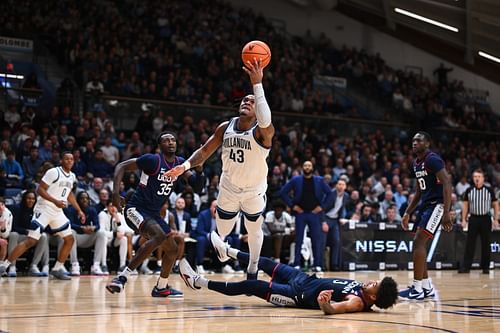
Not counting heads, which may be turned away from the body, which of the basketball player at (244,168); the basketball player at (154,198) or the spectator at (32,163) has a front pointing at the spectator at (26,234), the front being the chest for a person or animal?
the spectator at (32,163)

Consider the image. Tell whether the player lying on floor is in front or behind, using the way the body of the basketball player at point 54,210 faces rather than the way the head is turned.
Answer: in front

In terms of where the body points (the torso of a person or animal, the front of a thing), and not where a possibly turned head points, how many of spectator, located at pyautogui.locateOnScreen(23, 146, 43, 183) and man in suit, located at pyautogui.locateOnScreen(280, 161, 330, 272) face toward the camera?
2

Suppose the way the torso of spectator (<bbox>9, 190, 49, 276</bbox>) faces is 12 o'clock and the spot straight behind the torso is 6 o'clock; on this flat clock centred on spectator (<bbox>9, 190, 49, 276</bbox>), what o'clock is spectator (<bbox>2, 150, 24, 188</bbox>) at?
spectator (<bbox>2, 150, 24, 188</bbox>) is roughly at 7 o'clock from spectator (<bbox>9, 190, 49, 276</bbox>).

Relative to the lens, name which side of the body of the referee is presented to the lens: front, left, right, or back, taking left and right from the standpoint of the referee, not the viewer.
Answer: front

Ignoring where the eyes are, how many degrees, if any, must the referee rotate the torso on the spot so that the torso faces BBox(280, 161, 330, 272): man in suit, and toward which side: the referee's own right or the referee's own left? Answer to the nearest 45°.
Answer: approximately 45° to the referee's own right

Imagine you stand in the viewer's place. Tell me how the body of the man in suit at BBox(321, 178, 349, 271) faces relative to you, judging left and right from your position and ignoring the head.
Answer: facing the viewer and to the left of the viewer

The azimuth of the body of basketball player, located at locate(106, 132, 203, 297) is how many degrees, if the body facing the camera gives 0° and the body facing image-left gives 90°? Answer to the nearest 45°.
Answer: approximately 315°

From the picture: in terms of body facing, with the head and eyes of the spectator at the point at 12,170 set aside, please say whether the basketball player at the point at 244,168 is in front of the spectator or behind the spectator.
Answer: in front

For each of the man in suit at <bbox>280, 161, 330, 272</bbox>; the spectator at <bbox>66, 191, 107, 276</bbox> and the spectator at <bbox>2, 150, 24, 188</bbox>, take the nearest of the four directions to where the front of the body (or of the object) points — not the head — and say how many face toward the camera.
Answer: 3

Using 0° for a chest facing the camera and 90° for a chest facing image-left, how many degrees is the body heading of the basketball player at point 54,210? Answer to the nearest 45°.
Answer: approximately 315°

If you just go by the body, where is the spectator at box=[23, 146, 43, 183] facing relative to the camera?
toward the camera

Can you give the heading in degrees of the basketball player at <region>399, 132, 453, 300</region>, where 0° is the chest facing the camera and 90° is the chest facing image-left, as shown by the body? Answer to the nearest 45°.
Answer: approximately 45°

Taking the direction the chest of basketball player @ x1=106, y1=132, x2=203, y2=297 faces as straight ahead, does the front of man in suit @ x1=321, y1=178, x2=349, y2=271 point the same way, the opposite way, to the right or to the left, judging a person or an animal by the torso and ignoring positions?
to the right

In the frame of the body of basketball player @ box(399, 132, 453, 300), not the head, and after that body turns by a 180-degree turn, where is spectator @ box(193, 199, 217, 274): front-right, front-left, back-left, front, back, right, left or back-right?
left

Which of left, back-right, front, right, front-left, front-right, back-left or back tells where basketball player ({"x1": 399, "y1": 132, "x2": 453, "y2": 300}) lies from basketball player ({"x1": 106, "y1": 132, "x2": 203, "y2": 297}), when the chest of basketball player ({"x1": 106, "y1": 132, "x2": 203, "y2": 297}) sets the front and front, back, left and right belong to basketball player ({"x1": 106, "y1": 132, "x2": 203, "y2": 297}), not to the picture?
front-left

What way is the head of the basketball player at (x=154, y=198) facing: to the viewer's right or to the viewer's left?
to the viewer's right

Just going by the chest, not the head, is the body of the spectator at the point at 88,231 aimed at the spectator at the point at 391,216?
no

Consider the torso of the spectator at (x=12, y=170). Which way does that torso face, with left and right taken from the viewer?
facing the viewer
